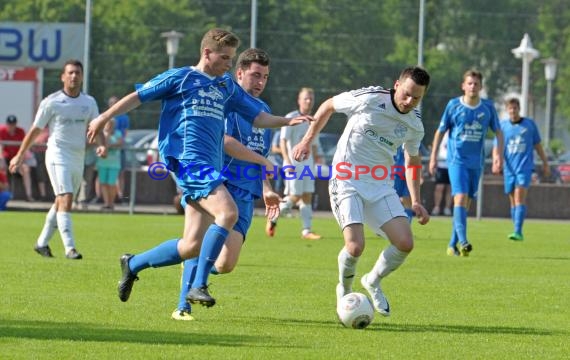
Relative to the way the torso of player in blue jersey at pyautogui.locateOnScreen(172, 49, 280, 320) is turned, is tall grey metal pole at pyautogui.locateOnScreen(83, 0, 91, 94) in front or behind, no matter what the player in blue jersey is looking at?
behind

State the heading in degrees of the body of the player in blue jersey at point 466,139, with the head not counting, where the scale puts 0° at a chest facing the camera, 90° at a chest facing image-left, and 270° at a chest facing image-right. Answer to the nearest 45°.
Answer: approximately 0°

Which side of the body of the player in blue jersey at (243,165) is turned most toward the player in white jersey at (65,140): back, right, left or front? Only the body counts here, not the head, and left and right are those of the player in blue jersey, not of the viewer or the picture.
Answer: back

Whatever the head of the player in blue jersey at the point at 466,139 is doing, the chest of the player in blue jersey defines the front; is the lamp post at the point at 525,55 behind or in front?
behind

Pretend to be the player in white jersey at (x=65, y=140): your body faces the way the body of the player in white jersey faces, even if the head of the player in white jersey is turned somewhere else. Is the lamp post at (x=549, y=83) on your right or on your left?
on your left

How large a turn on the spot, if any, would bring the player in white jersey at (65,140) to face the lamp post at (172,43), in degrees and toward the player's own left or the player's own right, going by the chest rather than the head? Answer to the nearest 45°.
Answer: approximately 135° to the player's own left
